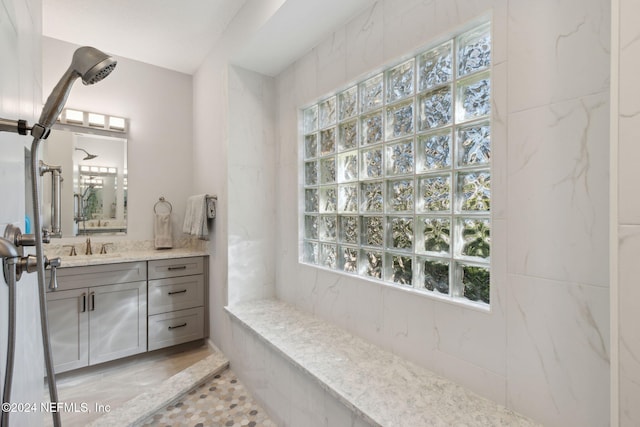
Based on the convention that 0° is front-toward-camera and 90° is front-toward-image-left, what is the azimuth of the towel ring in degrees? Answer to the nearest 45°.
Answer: approximately 0°

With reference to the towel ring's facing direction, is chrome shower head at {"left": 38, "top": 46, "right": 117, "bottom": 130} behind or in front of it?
in front

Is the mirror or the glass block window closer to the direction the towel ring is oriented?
the glass block window

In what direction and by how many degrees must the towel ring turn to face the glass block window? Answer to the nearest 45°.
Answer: approximately 45° to its left

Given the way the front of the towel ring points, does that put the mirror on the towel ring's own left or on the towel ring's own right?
on the towel ring's own right

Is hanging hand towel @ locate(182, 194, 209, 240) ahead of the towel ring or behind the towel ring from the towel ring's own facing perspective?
ahead
